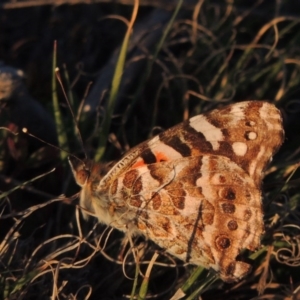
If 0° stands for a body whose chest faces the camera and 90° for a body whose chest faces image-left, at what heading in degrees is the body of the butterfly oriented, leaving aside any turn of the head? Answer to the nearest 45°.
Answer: approximately 90°
